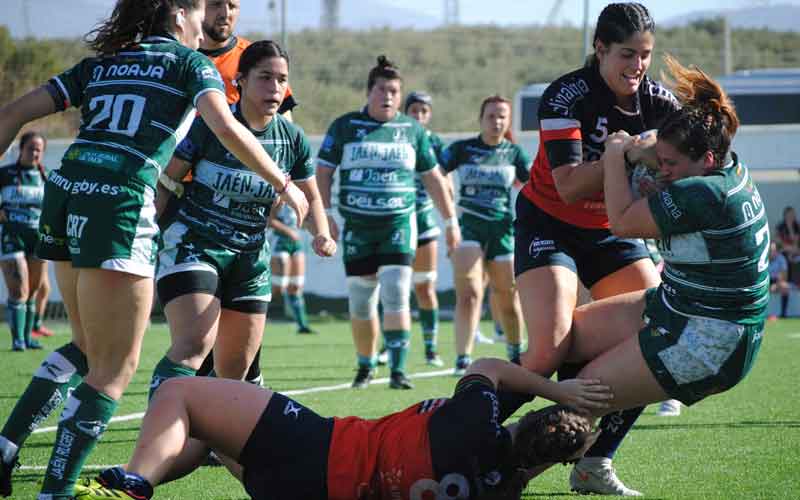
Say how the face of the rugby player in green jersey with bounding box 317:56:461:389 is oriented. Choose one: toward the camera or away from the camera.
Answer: toward the camera

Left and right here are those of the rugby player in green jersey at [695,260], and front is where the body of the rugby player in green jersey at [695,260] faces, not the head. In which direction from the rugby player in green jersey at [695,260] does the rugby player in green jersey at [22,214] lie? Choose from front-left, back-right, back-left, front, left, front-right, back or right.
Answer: front-right

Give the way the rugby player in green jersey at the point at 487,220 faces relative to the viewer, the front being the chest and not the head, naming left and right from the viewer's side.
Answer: facing the viewer

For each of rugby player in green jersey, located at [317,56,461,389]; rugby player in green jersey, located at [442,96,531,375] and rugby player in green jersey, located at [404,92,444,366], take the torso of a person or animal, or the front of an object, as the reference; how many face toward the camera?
3

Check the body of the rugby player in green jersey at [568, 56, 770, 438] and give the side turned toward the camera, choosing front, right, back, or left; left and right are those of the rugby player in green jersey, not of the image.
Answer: left

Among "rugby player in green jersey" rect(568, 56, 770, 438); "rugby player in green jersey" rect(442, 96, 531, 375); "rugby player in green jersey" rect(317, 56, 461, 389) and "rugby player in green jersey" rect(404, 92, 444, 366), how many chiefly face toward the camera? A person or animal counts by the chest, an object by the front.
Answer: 3

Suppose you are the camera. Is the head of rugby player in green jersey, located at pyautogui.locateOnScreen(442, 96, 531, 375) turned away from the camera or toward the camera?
toward the camera

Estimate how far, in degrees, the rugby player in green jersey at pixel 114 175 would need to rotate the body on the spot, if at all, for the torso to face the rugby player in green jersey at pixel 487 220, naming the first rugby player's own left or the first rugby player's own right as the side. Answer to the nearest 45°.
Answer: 0° — they already face them

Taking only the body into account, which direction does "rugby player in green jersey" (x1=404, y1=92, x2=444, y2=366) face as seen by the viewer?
toward the camera

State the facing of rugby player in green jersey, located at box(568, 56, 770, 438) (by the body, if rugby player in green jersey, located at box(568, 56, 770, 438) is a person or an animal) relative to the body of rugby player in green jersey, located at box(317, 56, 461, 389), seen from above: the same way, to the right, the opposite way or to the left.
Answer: to the right

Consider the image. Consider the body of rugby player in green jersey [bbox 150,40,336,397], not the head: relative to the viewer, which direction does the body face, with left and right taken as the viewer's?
facing the viewer and to the right of the viewer

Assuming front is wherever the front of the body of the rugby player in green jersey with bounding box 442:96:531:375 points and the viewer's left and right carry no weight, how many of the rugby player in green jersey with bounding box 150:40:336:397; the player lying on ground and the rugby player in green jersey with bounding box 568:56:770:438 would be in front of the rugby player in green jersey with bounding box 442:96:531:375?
3

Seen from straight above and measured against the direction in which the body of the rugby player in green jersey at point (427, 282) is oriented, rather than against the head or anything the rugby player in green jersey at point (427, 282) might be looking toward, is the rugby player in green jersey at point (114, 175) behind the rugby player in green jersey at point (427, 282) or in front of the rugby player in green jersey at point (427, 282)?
in front

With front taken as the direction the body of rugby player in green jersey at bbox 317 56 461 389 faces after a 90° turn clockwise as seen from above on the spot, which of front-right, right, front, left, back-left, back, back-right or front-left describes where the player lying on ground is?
left

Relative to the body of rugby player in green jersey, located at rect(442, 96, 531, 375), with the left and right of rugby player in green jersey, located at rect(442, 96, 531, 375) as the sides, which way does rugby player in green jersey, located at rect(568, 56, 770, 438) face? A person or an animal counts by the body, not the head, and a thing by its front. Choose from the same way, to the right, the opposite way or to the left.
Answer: to the right
